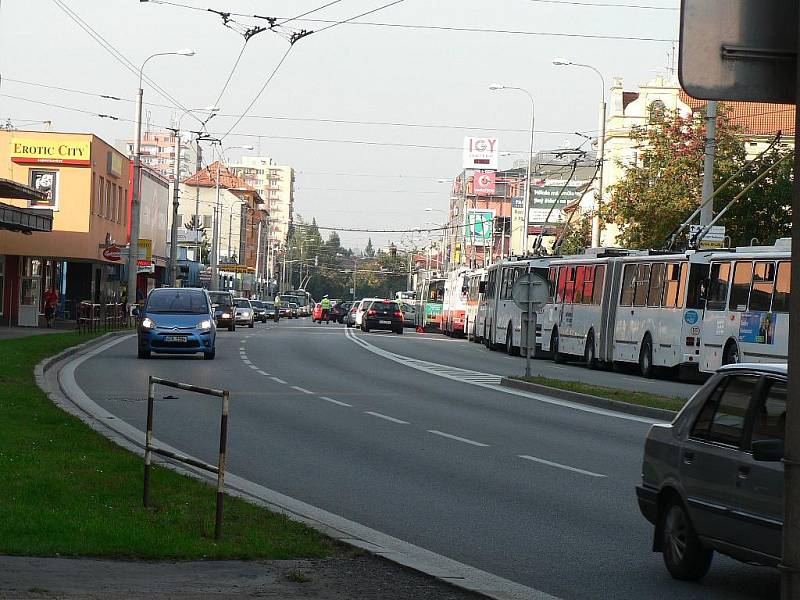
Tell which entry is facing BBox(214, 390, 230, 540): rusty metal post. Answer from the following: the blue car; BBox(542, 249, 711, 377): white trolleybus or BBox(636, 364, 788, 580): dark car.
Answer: the blue car

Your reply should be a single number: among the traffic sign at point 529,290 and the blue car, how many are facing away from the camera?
1

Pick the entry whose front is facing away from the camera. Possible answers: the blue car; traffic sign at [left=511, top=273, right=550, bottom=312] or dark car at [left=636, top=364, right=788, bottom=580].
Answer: the traffic sign

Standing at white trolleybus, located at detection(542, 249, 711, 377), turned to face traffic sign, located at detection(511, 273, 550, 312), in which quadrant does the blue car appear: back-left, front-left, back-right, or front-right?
front-right

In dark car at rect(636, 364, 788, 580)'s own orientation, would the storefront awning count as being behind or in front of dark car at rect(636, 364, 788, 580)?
behind

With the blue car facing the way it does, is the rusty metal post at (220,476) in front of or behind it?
in front

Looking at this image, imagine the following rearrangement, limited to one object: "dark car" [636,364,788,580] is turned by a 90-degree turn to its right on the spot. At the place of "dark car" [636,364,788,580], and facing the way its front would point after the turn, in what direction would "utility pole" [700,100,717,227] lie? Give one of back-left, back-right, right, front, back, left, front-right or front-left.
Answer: back-right

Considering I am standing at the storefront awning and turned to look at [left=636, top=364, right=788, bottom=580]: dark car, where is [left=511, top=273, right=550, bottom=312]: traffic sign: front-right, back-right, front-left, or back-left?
front-left

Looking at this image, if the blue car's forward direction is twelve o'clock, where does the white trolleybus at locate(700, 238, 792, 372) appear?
The white trolleybus is roughly at 10 o'clock from the blue car.

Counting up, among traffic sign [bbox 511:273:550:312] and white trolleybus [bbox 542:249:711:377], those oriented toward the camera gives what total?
0

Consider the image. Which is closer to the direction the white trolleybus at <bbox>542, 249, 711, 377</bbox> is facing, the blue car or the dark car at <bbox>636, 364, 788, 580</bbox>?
the blue car

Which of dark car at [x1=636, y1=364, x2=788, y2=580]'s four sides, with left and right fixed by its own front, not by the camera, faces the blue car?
back

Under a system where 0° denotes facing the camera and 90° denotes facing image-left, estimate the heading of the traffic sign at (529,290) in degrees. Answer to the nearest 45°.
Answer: approximately 180°

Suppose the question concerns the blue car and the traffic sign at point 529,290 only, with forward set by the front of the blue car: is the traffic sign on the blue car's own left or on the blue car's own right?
on the blue car's own left

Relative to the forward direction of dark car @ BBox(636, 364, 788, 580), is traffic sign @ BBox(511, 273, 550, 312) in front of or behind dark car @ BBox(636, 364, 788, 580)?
behind

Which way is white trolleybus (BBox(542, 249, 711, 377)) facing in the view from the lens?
facing away from the viewer and to the left of the viewer

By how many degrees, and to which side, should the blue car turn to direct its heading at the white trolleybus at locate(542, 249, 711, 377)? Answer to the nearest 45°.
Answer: approximately 90° to its left

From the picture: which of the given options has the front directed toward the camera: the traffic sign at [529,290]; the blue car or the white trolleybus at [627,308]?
the blue car

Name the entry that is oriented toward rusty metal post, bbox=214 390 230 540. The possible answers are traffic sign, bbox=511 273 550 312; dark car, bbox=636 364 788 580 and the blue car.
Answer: the blue car

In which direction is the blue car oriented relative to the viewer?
toward the camera
